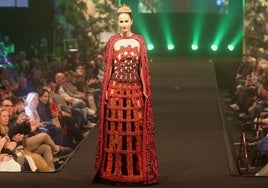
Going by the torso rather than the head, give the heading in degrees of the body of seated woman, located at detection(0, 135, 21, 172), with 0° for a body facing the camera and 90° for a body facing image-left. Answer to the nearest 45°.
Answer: approximately 270°

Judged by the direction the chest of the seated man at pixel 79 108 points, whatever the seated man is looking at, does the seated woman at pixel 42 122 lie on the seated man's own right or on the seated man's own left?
on the seated man's own right

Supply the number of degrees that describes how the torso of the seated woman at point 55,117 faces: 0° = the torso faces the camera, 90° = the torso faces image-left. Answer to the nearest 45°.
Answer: approximately 315°

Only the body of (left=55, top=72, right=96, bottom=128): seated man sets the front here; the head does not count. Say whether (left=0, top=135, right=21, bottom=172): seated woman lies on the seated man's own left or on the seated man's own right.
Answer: on the seated man's own right

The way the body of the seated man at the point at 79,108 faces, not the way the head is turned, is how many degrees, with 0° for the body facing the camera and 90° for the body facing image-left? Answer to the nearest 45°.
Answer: approximately 315°
